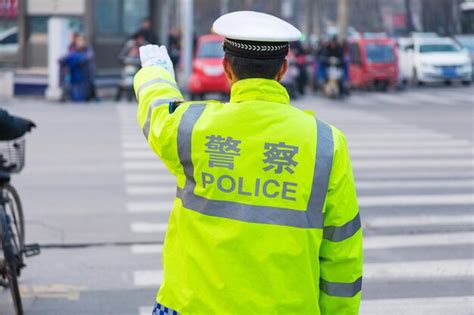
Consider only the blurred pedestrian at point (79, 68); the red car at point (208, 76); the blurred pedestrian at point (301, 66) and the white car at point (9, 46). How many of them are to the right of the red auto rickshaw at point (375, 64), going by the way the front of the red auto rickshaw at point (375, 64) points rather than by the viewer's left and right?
4

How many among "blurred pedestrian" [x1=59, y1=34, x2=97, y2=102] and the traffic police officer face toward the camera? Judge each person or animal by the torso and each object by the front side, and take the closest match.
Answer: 1

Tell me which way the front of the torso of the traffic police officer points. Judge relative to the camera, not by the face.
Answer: away from the camera

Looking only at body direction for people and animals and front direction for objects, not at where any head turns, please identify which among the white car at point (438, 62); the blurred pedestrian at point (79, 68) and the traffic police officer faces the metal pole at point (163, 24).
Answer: the traffic police officer

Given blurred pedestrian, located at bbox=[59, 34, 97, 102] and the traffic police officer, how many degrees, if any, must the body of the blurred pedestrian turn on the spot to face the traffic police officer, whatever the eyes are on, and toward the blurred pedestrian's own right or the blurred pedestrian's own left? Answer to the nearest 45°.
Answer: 0° — they already face them

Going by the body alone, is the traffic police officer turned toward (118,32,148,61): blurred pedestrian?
yes

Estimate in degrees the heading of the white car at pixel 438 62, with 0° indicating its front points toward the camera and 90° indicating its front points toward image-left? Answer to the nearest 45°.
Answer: approximately 315°

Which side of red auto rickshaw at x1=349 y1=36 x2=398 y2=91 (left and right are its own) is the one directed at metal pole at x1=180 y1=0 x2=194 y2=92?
right

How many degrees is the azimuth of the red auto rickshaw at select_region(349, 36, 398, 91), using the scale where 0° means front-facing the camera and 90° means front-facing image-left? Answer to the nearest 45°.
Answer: approximately 315°

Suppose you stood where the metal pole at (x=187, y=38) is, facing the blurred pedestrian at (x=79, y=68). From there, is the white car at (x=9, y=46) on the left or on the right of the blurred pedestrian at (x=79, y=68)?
right

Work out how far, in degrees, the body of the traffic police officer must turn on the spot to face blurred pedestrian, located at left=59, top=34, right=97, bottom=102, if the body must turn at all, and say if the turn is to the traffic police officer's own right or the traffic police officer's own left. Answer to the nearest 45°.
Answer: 0° — they already face them

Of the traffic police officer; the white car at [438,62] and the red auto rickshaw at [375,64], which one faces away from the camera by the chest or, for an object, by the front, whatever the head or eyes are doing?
the traffic police officer

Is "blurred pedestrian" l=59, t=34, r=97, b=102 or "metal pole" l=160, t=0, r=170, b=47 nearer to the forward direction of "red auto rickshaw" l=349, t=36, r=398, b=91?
the blurred pedestrian
